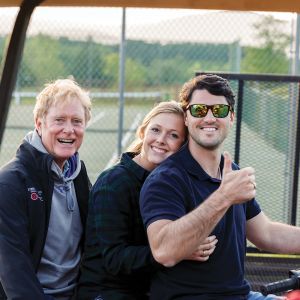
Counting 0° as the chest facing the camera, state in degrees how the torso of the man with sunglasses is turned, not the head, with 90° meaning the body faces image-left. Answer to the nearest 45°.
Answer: approximately 315°

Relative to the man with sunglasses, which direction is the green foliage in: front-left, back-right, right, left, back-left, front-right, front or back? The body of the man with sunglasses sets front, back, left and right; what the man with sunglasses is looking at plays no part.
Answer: back-left
